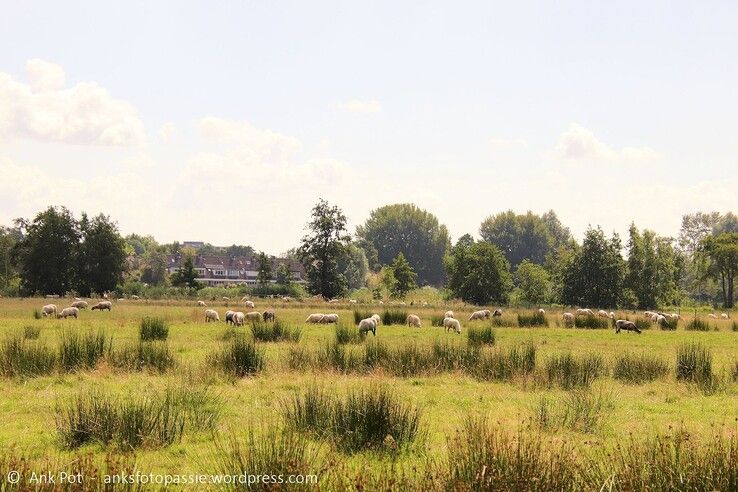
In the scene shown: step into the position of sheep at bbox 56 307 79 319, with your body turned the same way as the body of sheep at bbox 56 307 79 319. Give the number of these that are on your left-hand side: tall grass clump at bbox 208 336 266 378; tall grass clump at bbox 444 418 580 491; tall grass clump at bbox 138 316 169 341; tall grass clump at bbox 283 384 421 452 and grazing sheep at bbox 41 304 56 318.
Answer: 4

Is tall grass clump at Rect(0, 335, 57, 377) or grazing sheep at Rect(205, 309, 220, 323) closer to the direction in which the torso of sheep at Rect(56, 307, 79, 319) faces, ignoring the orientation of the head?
the tall grass clump

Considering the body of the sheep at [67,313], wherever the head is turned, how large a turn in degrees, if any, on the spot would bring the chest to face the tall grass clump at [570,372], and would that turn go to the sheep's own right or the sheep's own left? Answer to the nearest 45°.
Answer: approximately 135° to the sheep's own left

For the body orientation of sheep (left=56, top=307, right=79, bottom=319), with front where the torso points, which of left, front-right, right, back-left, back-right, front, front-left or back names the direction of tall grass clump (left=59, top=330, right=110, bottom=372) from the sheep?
left

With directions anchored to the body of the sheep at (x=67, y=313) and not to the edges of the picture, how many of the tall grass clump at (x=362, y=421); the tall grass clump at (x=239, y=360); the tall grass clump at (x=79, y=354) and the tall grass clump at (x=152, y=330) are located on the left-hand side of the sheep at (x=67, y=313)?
4

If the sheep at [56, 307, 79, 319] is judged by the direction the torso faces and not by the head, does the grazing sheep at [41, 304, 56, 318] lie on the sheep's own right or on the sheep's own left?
on the sheep's own right

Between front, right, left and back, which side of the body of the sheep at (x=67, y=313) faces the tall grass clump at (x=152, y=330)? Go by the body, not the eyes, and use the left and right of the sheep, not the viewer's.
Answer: left

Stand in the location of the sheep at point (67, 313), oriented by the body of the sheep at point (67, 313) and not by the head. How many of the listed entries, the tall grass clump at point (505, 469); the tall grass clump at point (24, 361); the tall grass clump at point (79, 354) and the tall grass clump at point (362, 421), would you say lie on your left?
4

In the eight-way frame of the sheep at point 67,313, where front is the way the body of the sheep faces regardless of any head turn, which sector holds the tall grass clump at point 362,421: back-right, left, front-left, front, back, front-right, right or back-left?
left

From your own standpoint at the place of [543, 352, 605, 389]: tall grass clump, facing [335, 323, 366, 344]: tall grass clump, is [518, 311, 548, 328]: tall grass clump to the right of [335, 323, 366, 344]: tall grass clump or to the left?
right

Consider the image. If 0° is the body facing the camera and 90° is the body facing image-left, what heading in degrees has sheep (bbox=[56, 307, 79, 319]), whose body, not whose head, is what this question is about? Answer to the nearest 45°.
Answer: approximately 90°

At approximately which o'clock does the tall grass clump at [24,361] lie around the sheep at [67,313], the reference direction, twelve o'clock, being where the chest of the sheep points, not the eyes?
The tall grass clump is roughly at 9 o'clock from the sheep.

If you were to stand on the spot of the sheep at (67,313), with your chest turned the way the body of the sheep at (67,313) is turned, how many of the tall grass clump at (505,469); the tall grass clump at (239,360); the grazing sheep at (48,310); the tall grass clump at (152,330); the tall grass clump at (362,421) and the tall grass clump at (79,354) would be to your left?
5
